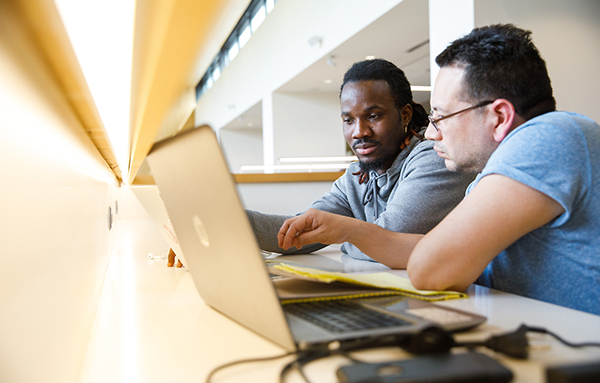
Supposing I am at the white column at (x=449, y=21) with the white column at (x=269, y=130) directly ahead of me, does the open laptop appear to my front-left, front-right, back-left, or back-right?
back-left

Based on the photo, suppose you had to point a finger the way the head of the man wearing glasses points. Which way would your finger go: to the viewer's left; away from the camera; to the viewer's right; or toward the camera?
to the viewer's left

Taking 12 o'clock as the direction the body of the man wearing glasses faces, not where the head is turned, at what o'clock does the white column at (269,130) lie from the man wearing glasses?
The white column is roughly at 2 o'clock from the man wearing glasses.

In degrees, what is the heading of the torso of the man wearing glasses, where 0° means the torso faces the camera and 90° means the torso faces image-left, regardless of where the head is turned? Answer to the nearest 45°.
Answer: approximately 90°

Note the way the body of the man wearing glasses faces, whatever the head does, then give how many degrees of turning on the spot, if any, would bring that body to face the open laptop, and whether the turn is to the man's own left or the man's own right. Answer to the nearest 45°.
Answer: approximately 45° to the man's own left

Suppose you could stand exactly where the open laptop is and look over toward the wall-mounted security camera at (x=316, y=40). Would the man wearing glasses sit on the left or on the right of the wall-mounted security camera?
right

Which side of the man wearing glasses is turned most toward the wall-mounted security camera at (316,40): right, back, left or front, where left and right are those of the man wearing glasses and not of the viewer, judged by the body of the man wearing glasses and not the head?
right

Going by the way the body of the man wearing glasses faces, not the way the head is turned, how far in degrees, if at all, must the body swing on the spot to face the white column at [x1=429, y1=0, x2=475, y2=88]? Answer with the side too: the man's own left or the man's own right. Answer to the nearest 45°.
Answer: approximately 90° to the man's own right

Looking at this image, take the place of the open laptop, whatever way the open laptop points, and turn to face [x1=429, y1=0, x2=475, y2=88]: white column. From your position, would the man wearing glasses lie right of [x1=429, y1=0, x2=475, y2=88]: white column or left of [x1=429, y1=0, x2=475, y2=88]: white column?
right
